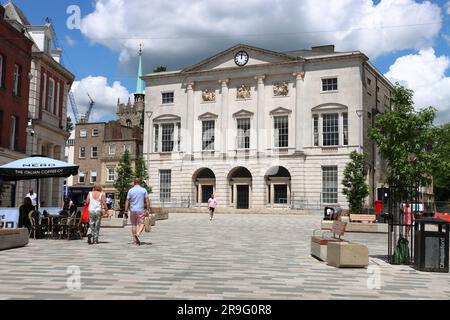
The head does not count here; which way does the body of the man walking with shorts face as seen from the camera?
away from the camera

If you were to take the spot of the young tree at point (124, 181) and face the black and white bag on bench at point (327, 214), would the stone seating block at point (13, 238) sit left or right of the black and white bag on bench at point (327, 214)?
right

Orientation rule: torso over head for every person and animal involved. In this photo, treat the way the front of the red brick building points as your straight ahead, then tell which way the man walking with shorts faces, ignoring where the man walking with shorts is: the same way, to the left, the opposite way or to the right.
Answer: to the left

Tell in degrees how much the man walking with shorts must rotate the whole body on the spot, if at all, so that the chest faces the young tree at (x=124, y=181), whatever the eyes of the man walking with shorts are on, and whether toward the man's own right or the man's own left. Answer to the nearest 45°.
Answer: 0° — they already face it

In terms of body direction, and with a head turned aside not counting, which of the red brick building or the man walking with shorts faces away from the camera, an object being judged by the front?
the man walking with shorts

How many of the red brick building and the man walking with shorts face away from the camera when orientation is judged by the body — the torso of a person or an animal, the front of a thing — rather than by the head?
1

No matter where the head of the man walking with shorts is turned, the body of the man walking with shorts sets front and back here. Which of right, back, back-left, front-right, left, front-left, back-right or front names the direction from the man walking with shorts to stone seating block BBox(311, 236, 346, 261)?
back-right

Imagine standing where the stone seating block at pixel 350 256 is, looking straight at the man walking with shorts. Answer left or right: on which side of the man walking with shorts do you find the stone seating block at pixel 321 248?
right

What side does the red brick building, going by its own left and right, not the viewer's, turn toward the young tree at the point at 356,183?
front

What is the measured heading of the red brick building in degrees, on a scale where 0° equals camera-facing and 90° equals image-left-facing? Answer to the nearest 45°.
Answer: approximately 270°

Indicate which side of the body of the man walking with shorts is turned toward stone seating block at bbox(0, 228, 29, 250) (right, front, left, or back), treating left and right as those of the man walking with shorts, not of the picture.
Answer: left

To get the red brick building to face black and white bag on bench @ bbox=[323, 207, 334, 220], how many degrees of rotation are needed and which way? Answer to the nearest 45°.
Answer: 0° — it already faces it
